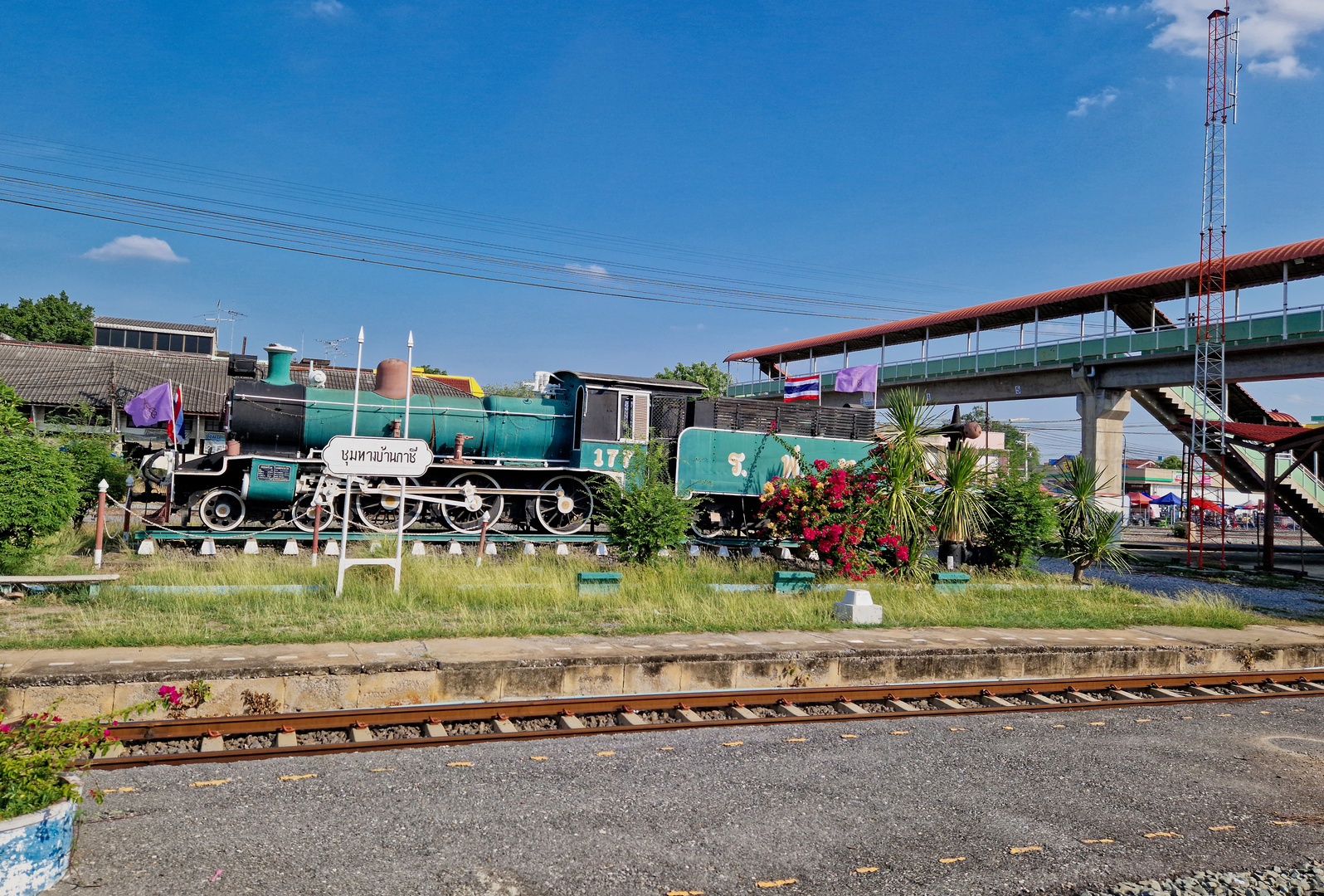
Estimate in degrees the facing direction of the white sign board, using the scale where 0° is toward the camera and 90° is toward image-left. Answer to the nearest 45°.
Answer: approximately 0°

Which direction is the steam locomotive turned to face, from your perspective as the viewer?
facing to the left of the viewer

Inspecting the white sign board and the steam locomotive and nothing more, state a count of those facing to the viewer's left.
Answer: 1

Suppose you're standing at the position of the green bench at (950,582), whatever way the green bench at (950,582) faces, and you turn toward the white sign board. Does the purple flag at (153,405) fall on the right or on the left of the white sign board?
right

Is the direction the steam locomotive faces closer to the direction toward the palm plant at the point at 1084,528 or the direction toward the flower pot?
the flower pot

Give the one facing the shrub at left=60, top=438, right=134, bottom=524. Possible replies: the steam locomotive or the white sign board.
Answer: the steam locomotive

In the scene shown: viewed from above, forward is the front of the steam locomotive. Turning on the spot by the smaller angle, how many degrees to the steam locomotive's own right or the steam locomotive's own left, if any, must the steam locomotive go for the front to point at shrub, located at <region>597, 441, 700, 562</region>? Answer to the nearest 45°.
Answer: approximately 135° to the steam locomotive's own left

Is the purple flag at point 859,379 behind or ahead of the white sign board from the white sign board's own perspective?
behind

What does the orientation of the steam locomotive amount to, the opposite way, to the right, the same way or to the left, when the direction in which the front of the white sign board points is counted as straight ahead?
to the right

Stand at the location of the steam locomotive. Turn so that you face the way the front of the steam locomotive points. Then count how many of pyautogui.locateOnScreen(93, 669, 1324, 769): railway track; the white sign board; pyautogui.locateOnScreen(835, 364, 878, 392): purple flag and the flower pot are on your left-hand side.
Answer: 3

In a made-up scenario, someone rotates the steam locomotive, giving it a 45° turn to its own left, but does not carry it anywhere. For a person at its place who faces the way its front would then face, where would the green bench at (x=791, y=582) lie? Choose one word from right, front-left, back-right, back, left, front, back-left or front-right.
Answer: left
